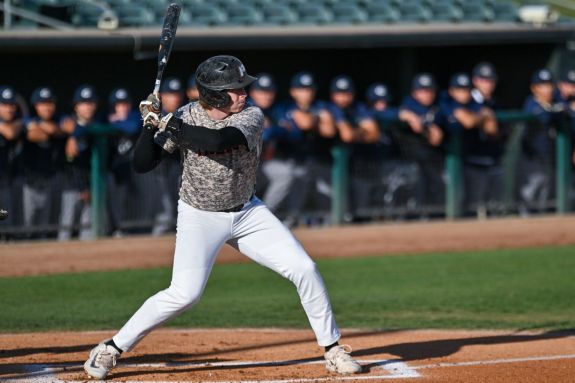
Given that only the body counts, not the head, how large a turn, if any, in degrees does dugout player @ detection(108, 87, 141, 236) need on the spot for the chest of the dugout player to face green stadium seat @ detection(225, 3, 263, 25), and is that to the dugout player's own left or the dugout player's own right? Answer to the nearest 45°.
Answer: approximately 135° to the dugout player's own left

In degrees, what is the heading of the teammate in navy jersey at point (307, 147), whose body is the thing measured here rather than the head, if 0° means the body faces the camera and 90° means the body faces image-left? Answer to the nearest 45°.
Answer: approximately 0°

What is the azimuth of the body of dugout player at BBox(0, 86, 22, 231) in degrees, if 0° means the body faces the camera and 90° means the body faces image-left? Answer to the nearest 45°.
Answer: approximately 0°

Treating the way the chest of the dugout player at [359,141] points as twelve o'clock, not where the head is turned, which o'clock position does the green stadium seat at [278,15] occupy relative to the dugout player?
The green stadium seat is roughly at 5 o'clock from the dugout player.

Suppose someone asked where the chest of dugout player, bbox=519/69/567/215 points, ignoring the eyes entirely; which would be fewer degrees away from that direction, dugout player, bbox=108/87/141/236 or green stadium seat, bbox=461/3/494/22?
the dugout player

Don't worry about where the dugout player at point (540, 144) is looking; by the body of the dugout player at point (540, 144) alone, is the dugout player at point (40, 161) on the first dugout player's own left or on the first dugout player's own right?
on the first dugout player's own right

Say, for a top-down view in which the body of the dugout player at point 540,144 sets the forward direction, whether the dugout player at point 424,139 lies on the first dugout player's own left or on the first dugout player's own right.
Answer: on the first dugout player's own right
